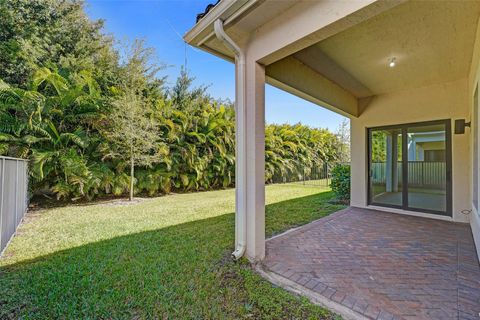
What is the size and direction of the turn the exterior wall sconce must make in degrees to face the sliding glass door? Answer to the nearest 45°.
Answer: approximately 45° to its right

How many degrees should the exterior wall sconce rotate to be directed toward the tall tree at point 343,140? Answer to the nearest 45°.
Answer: approximately 45° to its right

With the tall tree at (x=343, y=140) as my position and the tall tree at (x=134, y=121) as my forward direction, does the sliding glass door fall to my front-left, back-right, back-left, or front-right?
front-left
